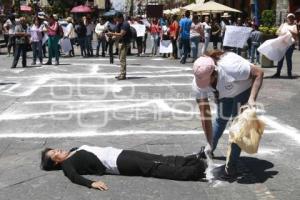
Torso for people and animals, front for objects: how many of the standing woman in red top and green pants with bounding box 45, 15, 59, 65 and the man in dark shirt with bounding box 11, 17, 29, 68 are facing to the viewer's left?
1

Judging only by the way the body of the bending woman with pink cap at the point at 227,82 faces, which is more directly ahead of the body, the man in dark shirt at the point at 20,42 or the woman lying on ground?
the woman lying on ground

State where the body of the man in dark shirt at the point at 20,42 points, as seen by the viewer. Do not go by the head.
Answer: toward the camera

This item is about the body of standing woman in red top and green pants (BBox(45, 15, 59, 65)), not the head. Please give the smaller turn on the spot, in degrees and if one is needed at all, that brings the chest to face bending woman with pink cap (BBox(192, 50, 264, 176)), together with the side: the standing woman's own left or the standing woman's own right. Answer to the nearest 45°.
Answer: approximately 90° to the standing woman's own left

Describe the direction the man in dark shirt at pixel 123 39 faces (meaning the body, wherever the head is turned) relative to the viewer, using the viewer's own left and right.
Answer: facing to the left of the viewer

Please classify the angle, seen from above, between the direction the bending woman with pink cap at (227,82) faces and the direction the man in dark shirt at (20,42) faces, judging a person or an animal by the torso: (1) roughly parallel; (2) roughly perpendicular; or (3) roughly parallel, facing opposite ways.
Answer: roughly perpendicular

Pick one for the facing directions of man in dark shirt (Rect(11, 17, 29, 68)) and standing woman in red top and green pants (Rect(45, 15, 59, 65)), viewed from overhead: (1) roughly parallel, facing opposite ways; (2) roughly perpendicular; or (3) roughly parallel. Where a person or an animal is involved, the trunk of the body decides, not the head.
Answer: roughly perpendicular

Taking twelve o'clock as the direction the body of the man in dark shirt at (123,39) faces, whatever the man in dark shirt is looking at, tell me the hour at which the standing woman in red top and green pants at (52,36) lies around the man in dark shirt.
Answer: The standing woman in red top and green pants is roughly at 2 o'clock from the man in dark shirt.

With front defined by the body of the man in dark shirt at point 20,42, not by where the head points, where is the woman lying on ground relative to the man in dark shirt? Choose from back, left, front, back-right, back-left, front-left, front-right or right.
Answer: front
